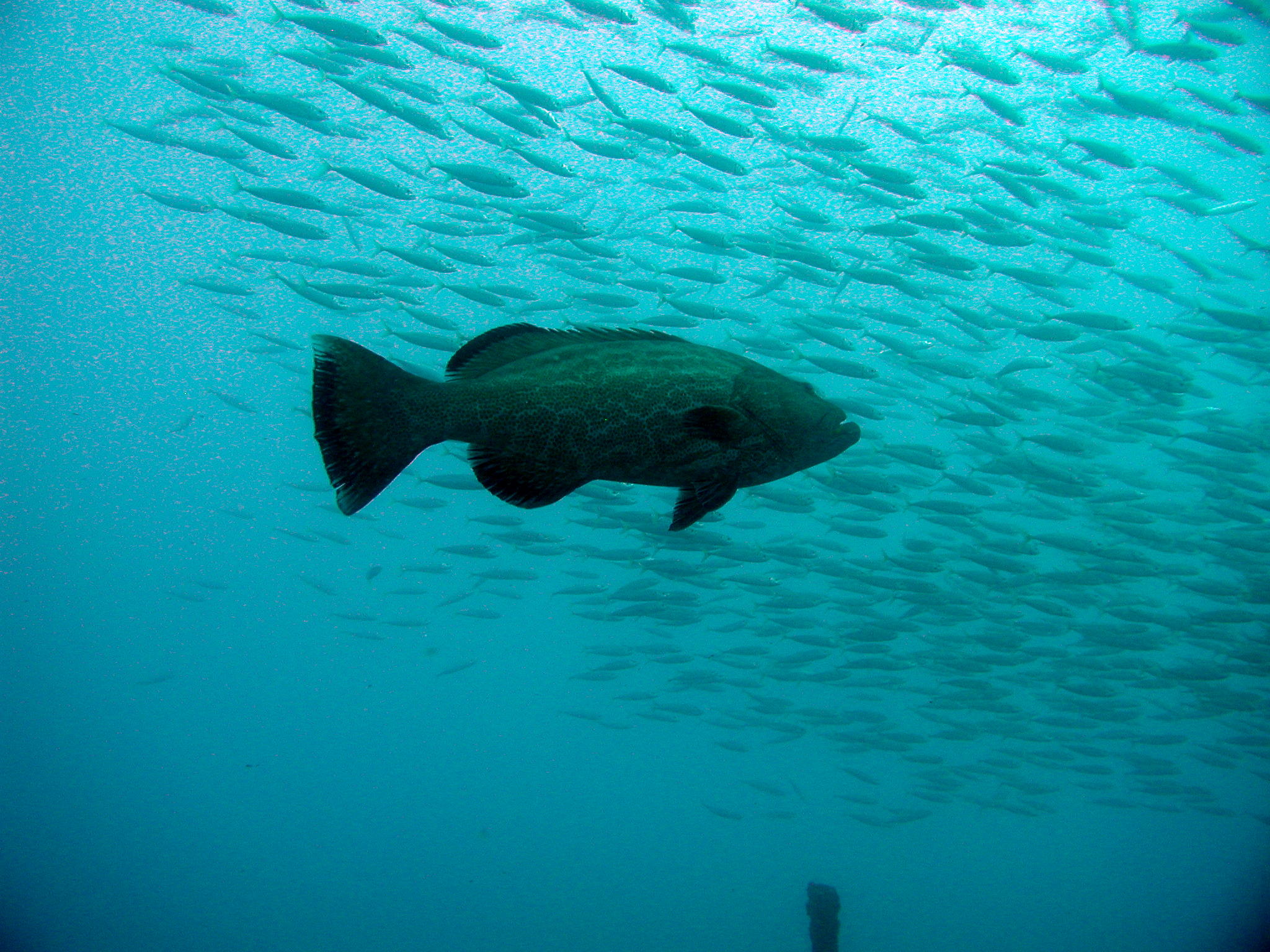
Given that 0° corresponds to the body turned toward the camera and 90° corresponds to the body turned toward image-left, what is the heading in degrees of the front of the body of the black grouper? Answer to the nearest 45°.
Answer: approximately 270°
